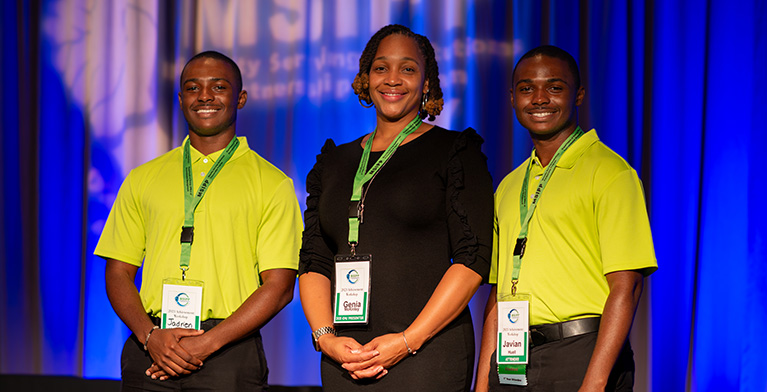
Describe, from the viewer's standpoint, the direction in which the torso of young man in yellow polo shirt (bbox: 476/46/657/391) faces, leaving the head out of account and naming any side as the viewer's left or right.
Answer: facing the viewer and to the left of the viewer

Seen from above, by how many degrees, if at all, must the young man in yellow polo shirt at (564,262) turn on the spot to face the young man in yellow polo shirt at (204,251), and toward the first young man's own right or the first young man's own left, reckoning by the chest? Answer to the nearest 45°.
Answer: approximately 45° to the first young man's own right

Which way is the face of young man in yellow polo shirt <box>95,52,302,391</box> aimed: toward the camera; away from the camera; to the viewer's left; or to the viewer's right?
toward the camera

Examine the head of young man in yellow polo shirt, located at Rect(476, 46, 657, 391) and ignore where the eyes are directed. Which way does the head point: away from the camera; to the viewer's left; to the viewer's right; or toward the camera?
toward the camera

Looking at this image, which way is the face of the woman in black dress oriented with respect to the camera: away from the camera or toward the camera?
toward the camera
